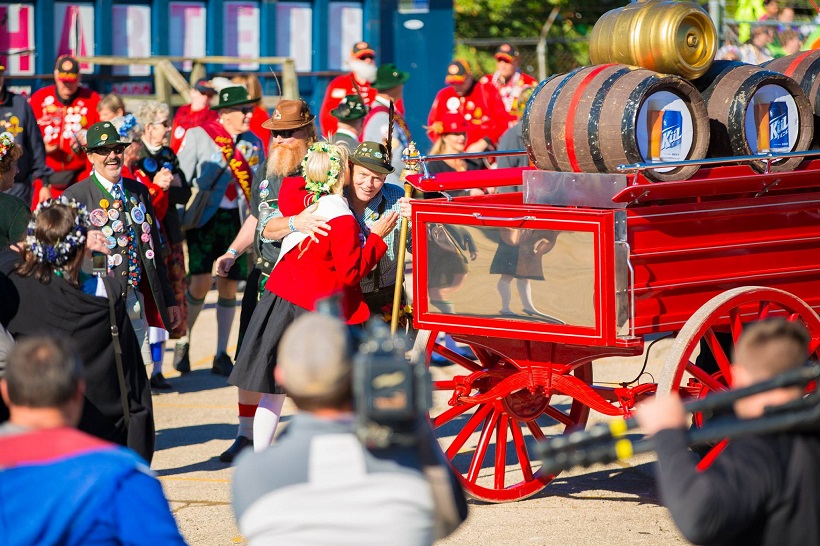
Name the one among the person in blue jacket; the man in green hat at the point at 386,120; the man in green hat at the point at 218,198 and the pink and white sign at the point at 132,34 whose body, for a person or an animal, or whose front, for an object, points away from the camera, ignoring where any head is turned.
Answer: the person in blue jacket

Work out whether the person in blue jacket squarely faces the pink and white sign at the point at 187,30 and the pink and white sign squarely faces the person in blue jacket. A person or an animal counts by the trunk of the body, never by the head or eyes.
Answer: yes

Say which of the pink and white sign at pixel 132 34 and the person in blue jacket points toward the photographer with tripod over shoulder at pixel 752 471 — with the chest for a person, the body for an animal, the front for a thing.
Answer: the pink and white sign

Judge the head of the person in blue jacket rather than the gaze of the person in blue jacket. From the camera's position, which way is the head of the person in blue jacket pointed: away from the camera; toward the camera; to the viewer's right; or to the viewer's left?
away from the camera

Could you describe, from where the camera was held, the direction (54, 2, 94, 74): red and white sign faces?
facing the viewer

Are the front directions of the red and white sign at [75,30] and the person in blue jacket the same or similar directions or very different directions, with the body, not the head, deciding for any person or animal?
very different directions

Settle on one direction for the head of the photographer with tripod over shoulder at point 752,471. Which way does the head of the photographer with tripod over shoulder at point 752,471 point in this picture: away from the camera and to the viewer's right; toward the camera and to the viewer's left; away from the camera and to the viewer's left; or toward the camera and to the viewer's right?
away from the camera and to the viewer's left

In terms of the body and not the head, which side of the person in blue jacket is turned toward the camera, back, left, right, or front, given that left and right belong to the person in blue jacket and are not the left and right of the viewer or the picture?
back

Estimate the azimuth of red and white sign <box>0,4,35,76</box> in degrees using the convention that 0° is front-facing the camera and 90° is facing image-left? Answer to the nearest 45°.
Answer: approximately 0°

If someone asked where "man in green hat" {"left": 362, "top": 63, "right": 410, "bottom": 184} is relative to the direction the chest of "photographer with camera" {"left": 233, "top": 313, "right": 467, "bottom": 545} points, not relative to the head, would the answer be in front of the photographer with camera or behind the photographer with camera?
in front

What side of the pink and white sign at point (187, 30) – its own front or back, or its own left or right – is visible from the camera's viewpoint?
front

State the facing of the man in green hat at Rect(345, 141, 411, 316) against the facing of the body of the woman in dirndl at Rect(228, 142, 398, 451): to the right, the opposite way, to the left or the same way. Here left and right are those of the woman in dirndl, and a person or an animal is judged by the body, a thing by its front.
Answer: the opposite way

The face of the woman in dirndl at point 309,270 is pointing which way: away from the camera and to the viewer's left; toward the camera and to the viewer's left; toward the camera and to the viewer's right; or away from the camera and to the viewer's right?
away from the camera and to the viewer's right

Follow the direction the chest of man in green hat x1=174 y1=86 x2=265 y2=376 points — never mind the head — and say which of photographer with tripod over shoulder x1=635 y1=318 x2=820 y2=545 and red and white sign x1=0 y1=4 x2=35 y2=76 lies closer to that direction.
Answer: the photographer with tripod over shoulder

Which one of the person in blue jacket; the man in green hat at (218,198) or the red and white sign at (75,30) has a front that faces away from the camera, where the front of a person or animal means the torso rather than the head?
the person in blue jacket

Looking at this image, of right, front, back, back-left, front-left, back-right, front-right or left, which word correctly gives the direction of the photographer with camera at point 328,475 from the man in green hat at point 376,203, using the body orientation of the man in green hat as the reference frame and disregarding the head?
front-left

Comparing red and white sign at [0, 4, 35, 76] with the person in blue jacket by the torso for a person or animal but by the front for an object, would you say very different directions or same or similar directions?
very different directions
